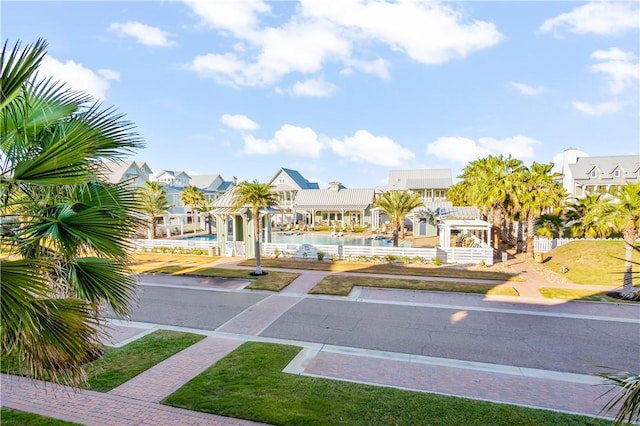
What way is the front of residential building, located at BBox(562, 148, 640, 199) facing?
toward the camera

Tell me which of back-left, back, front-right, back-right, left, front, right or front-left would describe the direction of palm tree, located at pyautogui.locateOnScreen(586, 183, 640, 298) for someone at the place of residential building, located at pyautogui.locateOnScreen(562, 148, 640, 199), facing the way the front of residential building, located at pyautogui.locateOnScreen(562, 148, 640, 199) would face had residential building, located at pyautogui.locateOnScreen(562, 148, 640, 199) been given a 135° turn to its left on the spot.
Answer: back-right

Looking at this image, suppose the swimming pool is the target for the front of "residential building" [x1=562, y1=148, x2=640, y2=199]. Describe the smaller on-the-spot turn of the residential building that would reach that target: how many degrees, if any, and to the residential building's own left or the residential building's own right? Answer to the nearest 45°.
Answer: approximately 45° to the residential building's own right

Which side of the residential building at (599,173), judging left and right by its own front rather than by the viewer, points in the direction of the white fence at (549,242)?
front

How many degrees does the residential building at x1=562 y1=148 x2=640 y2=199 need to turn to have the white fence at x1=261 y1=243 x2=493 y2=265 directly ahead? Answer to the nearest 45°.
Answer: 0° — it already faces it

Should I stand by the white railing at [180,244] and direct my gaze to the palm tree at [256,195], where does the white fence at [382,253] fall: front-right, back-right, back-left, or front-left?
front-left

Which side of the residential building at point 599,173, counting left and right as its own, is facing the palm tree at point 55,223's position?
front

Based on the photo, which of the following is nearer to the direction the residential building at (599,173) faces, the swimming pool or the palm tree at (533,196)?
the palm tree

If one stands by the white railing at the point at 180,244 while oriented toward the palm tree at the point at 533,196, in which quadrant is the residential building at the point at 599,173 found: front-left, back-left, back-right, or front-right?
front-left

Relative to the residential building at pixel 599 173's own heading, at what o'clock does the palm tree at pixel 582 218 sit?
The palm tree is roughly at 12 o'clock from the residential building.

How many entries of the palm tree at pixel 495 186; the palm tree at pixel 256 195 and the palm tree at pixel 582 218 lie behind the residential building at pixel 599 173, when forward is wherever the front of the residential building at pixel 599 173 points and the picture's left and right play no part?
0

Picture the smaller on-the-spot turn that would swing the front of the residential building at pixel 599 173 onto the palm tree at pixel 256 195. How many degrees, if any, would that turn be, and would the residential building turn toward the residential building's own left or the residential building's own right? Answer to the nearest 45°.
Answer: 0° — it already faces it

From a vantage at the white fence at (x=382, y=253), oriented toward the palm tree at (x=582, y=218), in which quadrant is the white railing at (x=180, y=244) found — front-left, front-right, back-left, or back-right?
back-left

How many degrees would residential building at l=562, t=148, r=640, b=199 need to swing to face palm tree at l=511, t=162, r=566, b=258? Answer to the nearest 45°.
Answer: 0° — it already faces it
